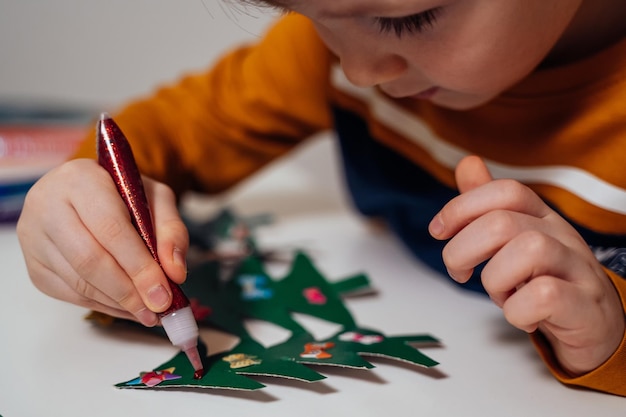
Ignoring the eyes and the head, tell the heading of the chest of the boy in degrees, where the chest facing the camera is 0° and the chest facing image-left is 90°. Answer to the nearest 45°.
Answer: approximately 45°
